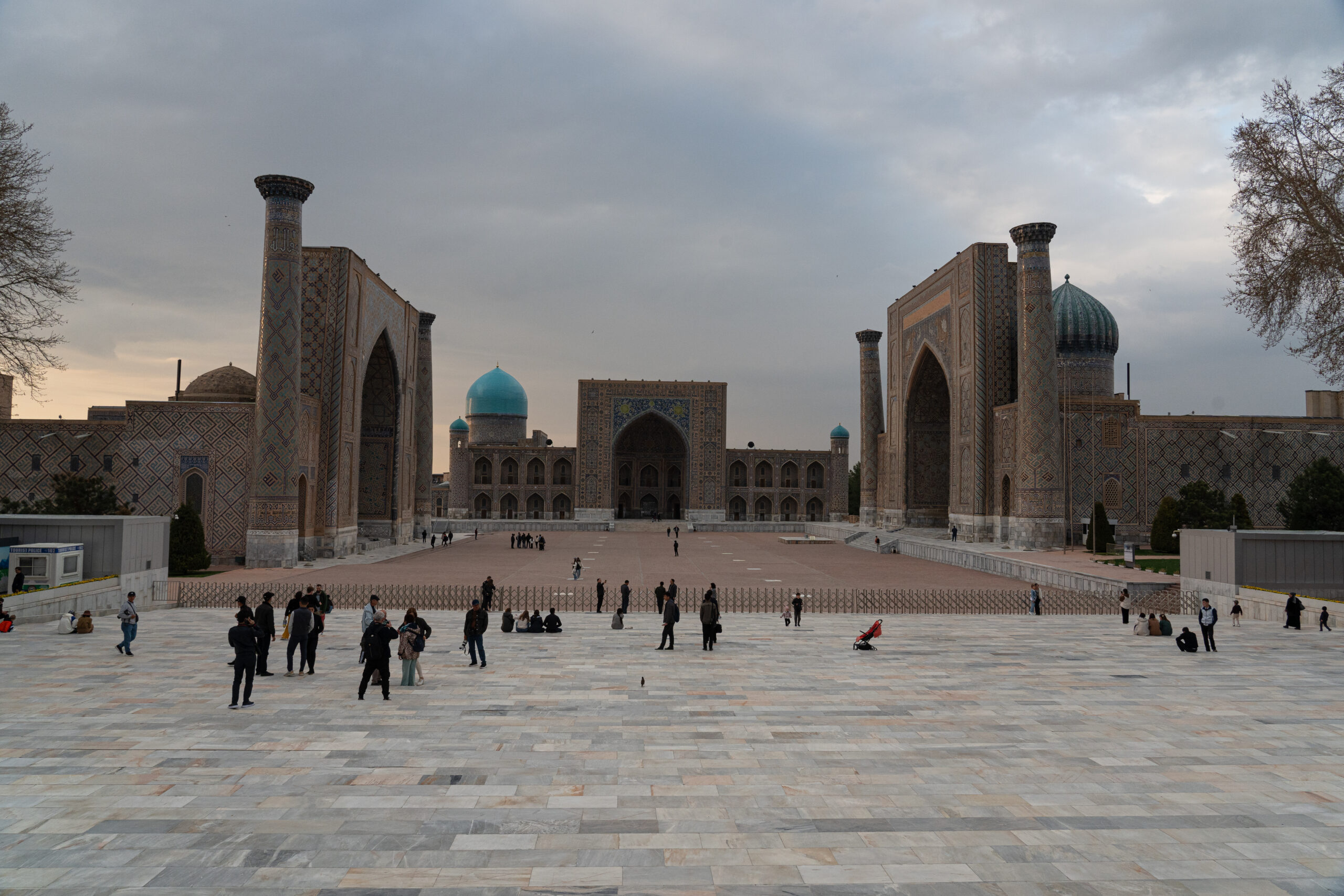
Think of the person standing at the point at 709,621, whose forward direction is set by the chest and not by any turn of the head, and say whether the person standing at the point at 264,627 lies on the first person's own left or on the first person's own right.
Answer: on the first person's own left

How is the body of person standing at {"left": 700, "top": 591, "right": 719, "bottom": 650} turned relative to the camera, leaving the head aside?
away from the camera

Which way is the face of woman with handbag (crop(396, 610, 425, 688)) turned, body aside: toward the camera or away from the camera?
away from the camera

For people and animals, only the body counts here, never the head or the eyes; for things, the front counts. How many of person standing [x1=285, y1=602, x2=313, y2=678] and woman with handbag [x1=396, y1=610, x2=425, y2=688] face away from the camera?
2

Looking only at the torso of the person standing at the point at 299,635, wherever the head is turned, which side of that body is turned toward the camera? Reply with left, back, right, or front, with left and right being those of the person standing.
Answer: back

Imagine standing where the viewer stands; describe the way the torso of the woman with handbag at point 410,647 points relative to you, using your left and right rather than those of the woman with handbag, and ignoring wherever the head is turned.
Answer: facing away from the viewer

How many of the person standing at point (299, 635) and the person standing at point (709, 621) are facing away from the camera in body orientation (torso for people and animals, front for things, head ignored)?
2
